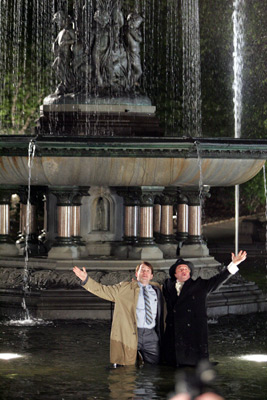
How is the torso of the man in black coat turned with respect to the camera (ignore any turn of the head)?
toward the camera

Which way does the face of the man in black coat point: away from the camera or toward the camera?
toward the camera

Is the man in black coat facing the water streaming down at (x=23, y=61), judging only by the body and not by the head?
no

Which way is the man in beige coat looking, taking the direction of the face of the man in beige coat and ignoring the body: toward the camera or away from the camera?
toward the camera

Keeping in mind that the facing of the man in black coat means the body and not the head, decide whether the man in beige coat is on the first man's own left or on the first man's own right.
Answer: on the first man's own right
